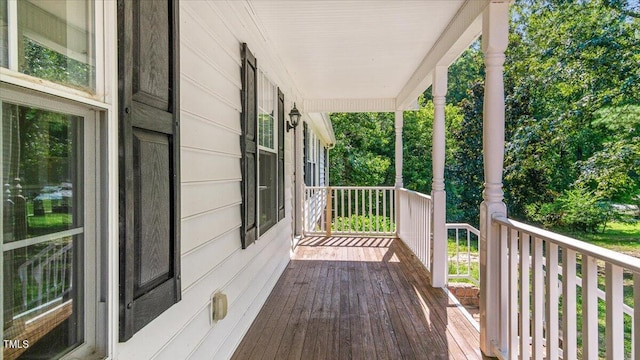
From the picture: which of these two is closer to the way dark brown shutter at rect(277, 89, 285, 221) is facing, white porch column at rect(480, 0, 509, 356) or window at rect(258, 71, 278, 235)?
the white porch column

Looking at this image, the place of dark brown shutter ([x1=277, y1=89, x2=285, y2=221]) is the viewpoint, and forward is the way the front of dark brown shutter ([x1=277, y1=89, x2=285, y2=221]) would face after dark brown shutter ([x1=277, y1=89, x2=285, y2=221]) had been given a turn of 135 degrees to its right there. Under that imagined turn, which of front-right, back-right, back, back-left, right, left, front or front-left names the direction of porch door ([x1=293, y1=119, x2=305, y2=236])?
back-right

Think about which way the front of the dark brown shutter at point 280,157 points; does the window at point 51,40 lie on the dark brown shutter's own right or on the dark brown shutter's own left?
on the dark brown shutter's own right

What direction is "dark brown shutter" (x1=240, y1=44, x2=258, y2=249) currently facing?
to the viewer's right

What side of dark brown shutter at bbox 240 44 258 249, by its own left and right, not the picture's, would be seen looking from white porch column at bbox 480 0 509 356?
front

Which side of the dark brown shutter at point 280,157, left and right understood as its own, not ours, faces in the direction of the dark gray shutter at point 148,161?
right

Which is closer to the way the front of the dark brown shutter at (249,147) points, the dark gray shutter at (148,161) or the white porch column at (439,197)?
the white porch column

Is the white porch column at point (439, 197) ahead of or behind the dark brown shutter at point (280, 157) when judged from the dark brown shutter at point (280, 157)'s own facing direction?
ahead

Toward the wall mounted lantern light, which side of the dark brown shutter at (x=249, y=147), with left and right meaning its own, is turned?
left

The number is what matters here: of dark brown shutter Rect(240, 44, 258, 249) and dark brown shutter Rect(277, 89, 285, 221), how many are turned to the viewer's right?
2

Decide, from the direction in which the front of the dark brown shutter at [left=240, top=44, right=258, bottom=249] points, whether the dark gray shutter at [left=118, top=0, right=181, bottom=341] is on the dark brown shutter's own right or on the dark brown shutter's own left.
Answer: on the dark brown shutter's own right

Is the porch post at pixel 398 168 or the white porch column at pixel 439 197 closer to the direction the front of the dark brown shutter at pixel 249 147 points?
the white porch column

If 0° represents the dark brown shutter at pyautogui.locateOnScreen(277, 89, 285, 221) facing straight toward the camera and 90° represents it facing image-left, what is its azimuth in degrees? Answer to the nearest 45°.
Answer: approximately 270°

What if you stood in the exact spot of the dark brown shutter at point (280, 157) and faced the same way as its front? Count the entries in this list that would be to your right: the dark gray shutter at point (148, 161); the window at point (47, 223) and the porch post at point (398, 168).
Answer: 2
